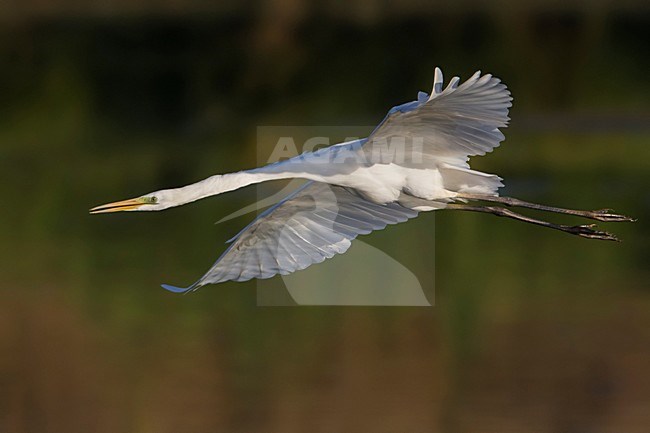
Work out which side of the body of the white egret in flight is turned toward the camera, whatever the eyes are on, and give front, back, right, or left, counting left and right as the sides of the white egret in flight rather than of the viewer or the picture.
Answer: left
